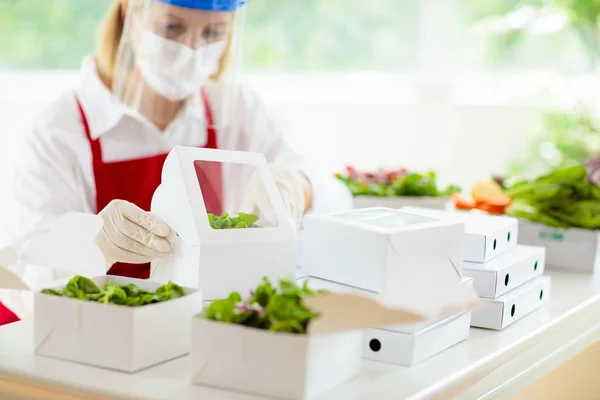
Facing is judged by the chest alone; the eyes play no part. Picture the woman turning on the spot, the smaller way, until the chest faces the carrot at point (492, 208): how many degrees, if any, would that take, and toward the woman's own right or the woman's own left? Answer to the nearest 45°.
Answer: approximately 45° to the woman's own left

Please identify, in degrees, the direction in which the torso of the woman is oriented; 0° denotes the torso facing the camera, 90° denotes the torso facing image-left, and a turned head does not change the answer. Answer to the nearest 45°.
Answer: approximately 315°

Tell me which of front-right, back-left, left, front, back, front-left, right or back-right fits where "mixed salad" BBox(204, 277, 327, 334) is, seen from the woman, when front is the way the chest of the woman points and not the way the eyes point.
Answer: front-right

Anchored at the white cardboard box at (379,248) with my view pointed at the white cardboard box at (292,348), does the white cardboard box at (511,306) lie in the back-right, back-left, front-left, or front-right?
back-left

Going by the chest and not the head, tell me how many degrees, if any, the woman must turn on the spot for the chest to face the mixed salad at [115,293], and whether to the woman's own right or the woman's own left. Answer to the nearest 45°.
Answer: approximately 45° to the woman's own right

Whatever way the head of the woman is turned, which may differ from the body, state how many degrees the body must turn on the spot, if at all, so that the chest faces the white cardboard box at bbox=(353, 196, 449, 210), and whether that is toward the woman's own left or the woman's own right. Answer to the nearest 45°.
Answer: approximately 45° to the woman's own left

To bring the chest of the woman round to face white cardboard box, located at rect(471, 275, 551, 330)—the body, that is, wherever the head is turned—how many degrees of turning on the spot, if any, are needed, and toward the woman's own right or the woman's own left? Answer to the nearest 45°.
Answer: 0° — they already face it
